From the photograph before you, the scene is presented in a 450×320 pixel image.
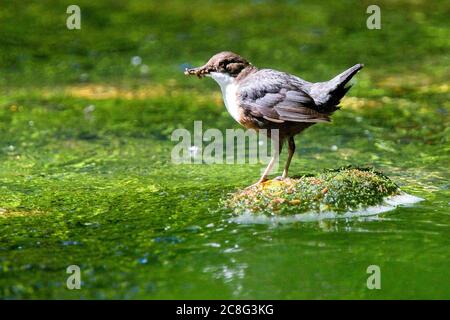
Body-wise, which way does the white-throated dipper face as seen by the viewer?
to the viewer's left
